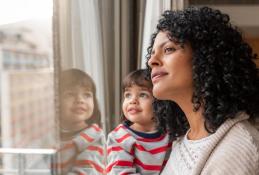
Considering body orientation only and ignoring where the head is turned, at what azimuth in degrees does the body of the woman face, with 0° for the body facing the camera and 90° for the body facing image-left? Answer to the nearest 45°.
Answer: approximately 45°
